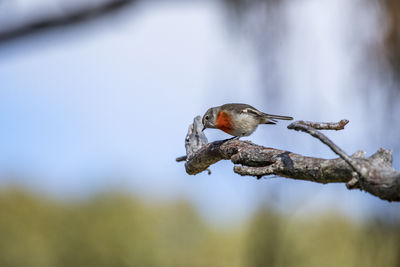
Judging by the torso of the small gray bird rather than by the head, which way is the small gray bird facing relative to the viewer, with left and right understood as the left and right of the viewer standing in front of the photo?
facing to the left of the viewer
